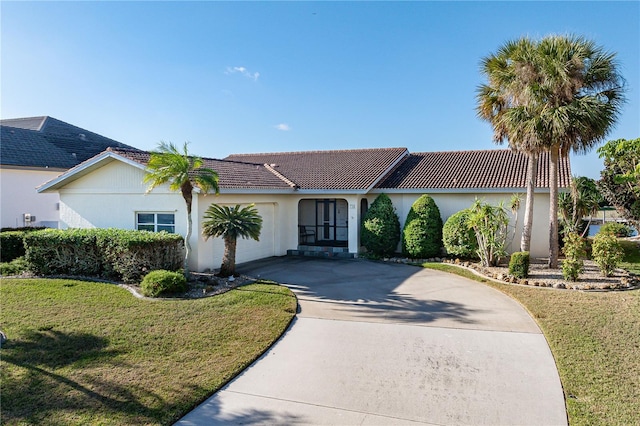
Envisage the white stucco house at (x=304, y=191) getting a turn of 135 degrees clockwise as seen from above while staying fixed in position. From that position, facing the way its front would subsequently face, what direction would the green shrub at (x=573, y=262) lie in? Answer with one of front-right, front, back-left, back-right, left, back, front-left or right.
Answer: back

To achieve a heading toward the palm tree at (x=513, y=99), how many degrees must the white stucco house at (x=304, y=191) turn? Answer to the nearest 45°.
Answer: approximately 45° to its left

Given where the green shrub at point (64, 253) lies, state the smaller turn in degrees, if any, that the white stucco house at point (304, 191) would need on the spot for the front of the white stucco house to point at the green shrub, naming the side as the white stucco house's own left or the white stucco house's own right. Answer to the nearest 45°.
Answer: approximately 45° to the white stucco house's own right

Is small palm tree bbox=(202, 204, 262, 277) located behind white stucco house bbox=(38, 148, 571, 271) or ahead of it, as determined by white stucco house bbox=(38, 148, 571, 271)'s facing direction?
ahead

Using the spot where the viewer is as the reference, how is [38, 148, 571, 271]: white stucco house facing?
facing the viewer

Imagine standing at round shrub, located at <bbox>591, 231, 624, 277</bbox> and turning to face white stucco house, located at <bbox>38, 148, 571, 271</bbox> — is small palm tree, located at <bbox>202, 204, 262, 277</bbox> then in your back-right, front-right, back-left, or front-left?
front-left

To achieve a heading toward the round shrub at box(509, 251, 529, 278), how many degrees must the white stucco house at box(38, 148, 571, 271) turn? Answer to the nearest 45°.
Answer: approximately 45° to its left

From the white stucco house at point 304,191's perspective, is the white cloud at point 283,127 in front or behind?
behind

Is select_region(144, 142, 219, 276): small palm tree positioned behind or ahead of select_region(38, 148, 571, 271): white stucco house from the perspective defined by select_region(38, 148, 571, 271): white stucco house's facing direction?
ahead

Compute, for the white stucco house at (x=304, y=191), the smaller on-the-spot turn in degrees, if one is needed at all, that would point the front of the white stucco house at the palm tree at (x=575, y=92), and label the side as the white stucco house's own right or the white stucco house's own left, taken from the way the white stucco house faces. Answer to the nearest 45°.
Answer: approximately 45° to the white stucco house's own left
